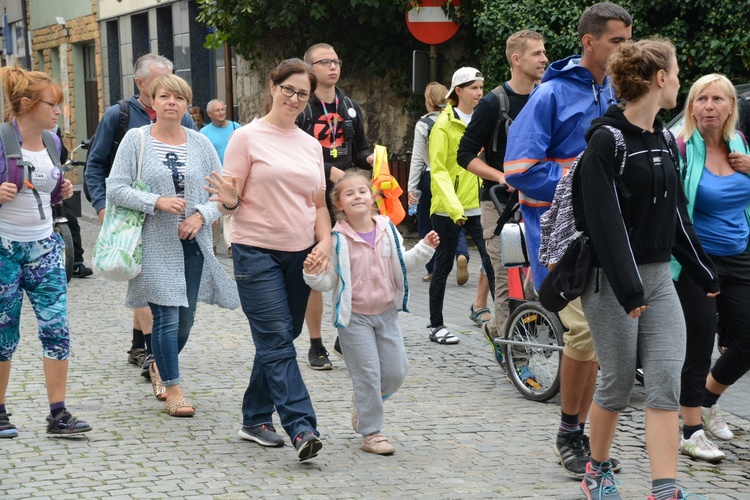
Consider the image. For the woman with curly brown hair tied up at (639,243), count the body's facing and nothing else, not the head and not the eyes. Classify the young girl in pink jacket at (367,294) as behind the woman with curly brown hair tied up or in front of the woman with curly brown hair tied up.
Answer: behind

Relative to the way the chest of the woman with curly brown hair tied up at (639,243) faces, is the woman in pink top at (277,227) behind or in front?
behind

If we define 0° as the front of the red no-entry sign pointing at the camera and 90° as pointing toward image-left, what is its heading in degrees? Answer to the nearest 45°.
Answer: approximately 0°

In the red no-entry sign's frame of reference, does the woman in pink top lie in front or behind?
in front

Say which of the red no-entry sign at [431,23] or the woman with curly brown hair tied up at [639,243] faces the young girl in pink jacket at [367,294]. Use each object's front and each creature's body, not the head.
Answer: the red no-entry sign

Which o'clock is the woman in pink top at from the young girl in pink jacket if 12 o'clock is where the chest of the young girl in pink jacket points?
The woman in pink top is roughly at 3 o'clock from the young girl in pink jacket.

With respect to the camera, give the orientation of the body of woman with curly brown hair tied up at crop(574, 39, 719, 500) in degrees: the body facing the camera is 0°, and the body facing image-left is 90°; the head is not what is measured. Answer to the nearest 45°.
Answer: approximately 315°

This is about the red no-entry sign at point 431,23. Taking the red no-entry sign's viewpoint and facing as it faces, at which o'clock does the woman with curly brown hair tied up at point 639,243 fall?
The woman with curly brown hair tied up is roughly at 12 o'clock from the red no-entry sign.

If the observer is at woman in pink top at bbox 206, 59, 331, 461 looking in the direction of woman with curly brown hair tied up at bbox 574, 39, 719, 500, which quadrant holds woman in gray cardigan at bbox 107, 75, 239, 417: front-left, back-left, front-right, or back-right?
back-left

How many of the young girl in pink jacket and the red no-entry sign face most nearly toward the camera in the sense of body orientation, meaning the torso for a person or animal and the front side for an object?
2

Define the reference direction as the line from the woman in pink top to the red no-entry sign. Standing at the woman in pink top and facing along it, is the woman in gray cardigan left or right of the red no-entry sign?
left
